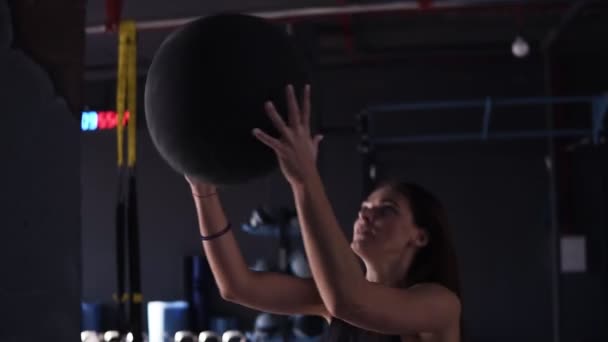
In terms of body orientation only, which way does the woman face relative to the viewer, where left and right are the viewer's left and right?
facing the viewer and to the left of the viewer

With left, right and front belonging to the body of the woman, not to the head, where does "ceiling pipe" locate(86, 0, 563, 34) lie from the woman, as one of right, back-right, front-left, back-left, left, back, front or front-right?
back-right
